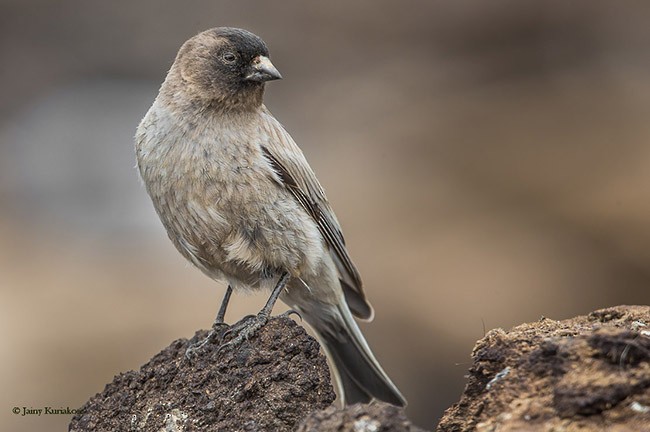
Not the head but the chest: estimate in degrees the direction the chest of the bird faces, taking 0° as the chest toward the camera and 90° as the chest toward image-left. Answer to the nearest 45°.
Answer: approximately 45°

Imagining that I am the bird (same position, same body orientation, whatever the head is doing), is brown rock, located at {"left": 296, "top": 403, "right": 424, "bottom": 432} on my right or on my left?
on my left
